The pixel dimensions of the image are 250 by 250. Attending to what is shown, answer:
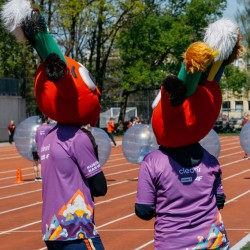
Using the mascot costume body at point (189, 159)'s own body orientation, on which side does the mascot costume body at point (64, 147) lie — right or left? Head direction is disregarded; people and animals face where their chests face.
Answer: on its left

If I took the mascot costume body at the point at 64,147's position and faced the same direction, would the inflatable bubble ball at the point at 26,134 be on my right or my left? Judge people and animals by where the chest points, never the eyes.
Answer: on my left

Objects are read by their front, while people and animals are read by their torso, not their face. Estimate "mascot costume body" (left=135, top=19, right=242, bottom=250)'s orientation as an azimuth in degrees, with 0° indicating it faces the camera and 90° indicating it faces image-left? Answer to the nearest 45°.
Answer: approximately 180°

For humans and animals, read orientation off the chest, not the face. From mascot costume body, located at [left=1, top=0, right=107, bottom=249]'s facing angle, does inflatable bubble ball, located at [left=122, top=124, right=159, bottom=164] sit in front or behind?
in front

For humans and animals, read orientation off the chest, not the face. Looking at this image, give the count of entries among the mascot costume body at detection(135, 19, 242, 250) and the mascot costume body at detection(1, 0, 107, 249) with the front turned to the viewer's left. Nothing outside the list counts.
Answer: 0

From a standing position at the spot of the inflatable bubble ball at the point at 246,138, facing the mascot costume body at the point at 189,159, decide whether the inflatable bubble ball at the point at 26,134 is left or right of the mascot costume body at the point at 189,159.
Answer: right

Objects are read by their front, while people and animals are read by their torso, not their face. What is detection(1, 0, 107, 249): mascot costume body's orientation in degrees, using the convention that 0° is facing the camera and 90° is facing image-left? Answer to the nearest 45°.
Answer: approximately 225°

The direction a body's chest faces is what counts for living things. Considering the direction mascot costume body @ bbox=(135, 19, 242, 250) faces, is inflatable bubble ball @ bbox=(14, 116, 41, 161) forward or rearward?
forward

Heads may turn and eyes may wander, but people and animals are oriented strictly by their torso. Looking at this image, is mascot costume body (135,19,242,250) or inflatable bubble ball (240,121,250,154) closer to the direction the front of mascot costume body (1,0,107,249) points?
the inflatable bubble ball

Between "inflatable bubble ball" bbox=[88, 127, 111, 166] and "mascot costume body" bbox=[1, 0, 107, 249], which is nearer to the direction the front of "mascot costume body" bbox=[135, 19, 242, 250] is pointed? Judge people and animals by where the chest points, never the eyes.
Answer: the inflatable bubble ball
